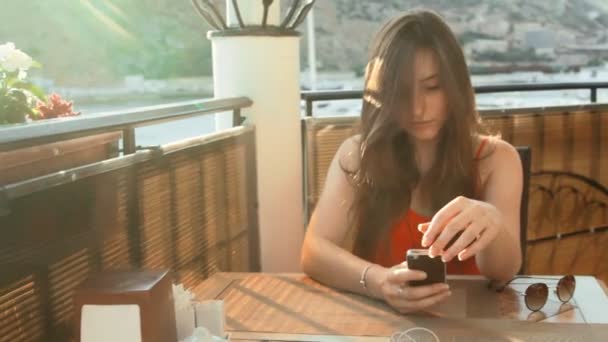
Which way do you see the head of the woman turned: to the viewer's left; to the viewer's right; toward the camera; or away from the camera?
toward the camera

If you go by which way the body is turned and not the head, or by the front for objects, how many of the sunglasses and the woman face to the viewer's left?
0

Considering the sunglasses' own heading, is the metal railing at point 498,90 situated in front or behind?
behind

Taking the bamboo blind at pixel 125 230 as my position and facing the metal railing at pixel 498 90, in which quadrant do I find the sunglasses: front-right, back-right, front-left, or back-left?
front-right

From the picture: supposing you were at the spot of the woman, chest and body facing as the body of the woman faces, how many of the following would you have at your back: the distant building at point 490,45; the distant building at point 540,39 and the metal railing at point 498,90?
3

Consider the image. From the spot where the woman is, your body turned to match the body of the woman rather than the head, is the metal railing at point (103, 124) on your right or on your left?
on your right

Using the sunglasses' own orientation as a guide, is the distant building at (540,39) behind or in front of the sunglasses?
behind

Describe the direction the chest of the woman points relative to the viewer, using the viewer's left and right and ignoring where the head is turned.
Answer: facing the viewer

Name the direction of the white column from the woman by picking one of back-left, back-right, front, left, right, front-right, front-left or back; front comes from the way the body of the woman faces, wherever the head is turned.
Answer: back-right

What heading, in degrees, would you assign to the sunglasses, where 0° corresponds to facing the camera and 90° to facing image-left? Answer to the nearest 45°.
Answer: approximately 315°

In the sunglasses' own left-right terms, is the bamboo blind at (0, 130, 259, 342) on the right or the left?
on its right

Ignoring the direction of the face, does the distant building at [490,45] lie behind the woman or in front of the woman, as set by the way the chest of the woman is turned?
behind

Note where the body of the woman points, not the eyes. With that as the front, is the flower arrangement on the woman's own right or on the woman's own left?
on the woman's own right

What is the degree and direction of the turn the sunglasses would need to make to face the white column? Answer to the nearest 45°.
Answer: approximately 180°
